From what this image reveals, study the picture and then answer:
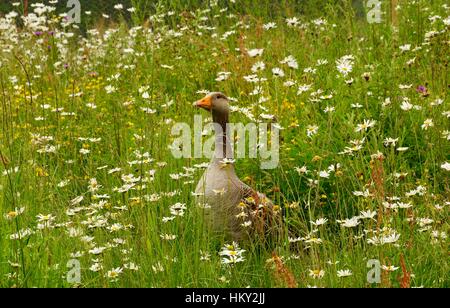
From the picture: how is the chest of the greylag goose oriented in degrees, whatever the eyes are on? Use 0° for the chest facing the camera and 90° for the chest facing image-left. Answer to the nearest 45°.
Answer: approximately 45°
